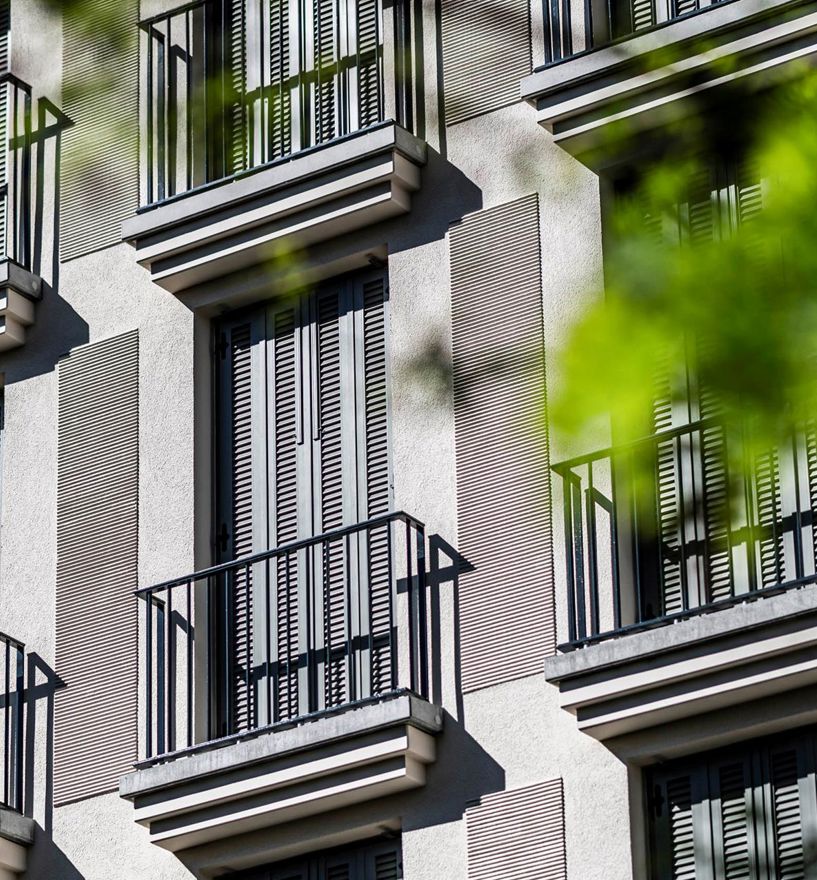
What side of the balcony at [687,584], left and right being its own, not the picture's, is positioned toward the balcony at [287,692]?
right

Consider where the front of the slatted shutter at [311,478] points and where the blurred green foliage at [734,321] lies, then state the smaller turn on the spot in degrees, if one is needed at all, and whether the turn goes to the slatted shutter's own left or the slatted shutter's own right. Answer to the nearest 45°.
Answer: approximately 45° to the slatted shutter's own left

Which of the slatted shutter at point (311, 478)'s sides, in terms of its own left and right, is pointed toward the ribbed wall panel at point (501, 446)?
left

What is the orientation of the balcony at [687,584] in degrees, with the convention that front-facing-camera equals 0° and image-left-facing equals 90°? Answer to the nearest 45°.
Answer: approximately 45°
